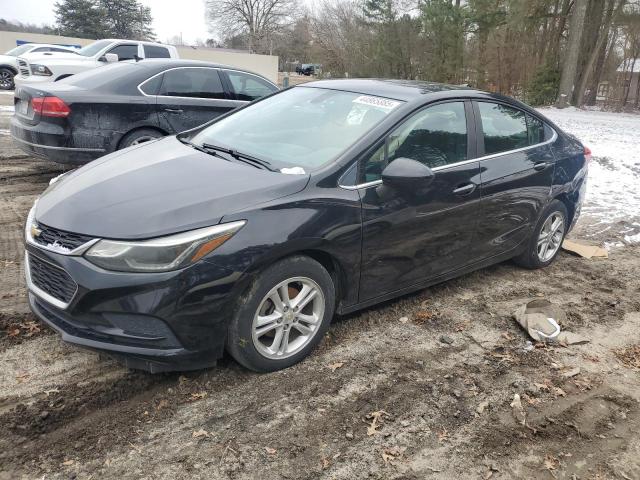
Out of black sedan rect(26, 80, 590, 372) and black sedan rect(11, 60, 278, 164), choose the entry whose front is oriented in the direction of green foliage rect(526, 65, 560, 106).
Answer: black sedan rect(11, 60, 278, 164)

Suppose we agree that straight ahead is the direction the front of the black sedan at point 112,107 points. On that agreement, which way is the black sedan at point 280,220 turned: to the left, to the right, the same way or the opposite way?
the opposite way

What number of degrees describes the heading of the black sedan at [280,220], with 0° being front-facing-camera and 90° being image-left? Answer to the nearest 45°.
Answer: approximately 45°

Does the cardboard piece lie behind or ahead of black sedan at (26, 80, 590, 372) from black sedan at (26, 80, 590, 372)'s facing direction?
behind

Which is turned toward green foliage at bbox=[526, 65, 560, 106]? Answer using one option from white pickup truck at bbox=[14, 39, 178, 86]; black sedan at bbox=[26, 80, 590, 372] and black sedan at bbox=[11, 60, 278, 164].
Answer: black sedan at bbox=[11, 60, 278, 164]

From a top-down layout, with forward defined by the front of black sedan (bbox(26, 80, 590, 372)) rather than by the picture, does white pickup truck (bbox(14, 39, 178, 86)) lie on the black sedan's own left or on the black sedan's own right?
on the black sedan's own right

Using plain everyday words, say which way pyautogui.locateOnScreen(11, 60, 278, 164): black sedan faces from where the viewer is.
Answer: facing away from the viewer and to the right of the viewer

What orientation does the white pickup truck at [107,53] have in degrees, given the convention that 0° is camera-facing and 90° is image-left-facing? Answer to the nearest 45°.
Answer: approximately 45°

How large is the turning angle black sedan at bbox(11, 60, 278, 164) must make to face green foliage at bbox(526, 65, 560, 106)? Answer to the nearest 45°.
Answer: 0° — it already faces it

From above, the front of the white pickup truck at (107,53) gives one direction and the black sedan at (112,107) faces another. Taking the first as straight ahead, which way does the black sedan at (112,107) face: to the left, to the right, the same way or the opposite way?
the opposite way

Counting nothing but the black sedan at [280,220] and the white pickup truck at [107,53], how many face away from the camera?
0

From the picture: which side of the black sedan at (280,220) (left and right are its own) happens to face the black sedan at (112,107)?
right
